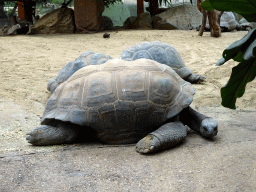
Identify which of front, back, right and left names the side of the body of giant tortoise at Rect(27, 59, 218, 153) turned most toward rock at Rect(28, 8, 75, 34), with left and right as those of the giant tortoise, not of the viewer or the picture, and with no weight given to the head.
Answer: left

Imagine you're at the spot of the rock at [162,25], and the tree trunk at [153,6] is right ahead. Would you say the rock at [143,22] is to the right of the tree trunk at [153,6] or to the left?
left

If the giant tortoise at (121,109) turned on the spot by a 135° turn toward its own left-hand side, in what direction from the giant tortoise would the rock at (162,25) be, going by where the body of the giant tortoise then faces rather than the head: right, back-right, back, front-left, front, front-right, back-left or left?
front-right

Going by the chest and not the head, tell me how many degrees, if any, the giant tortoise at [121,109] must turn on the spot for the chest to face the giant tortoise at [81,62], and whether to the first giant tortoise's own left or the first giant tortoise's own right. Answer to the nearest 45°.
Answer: approximately 90° to the first giant tortoise's own left

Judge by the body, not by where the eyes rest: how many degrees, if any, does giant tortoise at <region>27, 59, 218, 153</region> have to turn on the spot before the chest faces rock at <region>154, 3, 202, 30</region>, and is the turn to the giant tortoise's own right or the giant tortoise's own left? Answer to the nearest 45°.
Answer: approximately 90° to the giant tortoise's own left

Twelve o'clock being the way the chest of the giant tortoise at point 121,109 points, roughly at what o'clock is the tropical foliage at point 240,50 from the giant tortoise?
The tropical foliage is roughly at 2 o'clock from the giant tortoise.

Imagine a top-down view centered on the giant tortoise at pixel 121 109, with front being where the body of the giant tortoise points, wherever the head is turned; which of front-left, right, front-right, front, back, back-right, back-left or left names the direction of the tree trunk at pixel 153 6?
left

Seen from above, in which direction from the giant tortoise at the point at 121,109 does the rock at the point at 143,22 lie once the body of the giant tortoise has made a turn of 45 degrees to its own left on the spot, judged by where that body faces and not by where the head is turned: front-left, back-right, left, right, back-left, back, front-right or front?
front-left

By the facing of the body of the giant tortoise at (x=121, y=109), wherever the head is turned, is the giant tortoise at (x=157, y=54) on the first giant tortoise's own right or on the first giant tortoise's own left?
on the first giant tortoise's own left

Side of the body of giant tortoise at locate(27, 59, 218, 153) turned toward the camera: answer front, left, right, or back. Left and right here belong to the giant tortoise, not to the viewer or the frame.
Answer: right

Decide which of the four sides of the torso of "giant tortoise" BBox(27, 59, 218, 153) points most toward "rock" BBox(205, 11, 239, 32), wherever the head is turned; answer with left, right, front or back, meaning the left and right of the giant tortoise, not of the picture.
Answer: left
